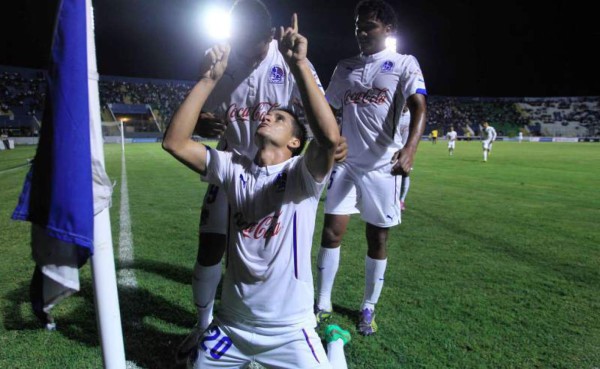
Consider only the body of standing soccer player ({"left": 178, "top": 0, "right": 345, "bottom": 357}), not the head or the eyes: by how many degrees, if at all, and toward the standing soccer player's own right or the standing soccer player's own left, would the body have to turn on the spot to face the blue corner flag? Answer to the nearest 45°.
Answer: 0° — they already face it

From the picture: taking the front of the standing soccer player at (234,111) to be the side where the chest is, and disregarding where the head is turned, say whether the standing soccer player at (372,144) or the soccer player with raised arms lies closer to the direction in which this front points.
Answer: the soccer player with raised arms

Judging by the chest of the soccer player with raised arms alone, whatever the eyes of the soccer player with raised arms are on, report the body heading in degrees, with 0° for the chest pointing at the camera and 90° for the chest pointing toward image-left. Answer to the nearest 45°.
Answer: approximately 45°

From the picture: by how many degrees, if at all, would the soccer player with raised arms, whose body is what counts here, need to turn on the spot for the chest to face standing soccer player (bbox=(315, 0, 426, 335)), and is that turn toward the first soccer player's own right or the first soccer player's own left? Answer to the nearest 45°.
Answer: approximately 180°

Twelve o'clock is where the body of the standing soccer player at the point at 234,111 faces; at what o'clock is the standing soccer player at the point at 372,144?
the standing soccer player at the point at 372,144 is roughly at 8 o'clock from the standing soccer player at the point at 234,111.

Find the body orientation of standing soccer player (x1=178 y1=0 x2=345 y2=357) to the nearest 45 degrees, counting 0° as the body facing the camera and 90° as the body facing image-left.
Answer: approximately 0°

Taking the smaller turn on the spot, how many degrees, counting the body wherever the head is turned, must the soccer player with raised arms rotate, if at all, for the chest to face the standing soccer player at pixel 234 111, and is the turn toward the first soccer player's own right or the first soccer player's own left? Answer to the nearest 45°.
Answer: approximately 135° to the first soccer player's own right

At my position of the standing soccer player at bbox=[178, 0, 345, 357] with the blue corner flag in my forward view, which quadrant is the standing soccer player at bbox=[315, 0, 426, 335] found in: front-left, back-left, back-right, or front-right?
back-left

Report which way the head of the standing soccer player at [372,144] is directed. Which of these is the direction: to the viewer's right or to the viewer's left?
to the viewer's left

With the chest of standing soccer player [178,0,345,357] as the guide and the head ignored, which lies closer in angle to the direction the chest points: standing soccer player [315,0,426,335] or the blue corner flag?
the blue corner flag
